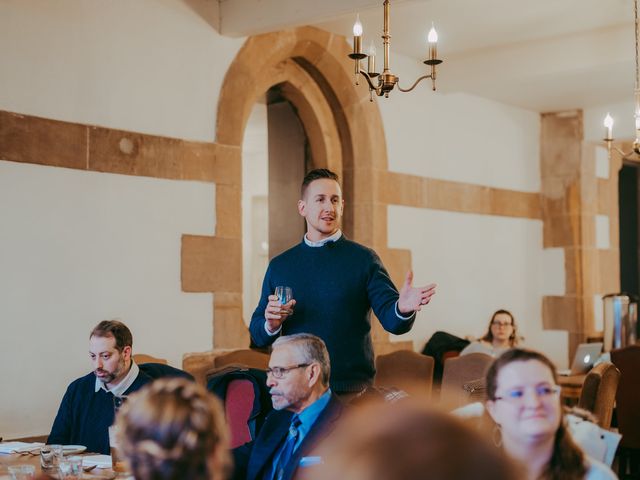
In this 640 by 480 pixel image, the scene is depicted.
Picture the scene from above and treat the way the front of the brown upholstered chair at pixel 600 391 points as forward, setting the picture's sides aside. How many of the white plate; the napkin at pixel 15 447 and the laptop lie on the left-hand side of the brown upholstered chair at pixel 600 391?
2

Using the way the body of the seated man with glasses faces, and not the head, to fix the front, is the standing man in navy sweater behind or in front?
behind

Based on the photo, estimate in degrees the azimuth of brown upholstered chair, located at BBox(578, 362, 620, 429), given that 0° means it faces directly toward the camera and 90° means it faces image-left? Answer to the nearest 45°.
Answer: approximately 135°

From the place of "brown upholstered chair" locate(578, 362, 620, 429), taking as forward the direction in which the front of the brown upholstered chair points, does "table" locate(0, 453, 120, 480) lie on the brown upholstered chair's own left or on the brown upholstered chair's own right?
on the brown upholstered chair's own left

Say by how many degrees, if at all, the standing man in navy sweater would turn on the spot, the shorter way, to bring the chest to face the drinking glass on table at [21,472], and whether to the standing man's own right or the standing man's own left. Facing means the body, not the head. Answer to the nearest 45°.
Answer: approximately 45° to the standing man's own right

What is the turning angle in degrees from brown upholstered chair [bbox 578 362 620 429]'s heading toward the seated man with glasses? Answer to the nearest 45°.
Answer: approximately 90° to its left

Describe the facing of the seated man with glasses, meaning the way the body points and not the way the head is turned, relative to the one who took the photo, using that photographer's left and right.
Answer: facing the viewer and to the left of the viewer

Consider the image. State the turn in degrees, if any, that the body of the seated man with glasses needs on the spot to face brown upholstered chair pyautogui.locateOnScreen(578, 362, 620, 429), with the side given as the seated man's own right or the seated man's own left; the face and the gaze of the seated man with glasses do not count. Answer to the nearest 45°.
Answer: approximately 180°

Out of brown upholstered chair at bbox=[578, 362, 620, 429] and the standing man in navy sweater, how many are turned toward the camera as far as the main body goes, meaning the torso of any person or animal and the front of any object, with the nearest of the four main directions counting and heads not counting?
1

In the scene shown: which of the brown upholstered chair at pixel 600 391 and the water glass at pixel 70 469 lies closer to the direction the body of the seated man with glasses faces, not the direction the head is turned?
the water glass

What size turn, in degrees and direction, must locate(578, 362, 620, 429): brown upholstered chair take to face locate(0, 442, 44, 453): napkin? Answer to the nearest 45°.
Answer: approximately 90° to its left
